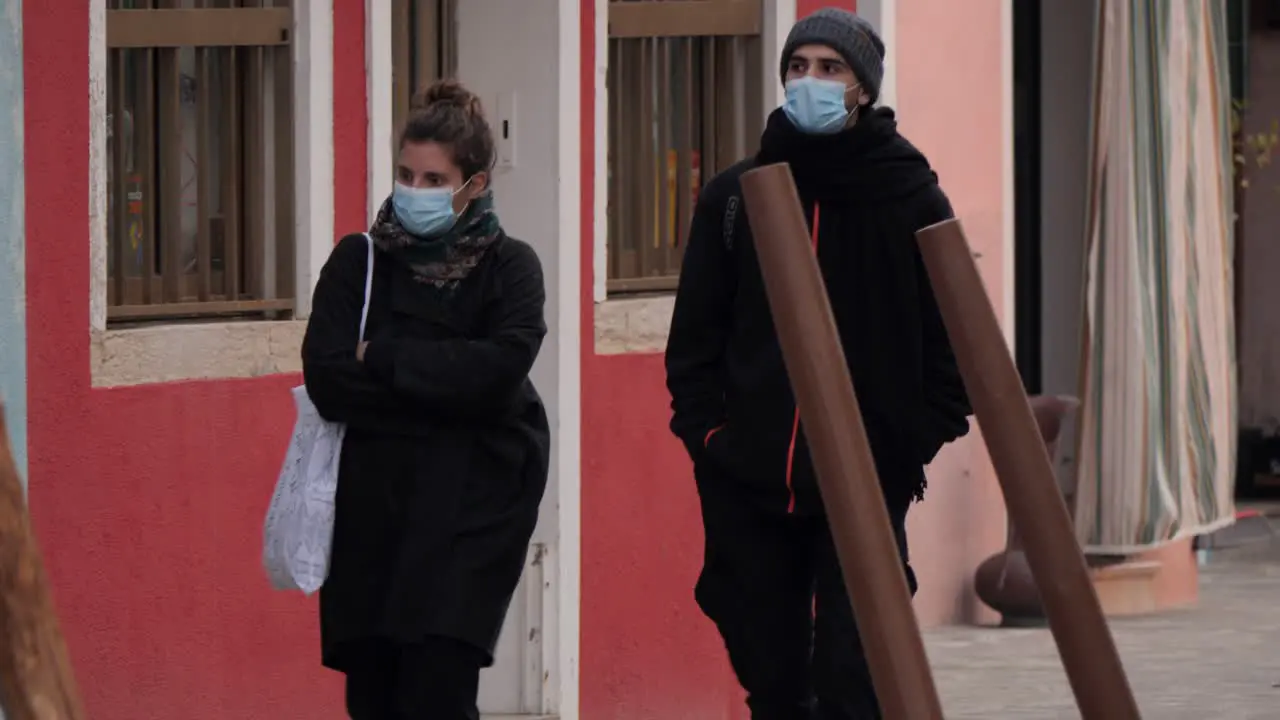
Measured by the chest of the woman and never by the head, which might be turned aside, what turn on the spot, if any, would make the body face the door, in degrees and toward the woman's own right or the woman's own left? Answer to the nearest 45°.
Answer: approximately 135° to the woman's own right

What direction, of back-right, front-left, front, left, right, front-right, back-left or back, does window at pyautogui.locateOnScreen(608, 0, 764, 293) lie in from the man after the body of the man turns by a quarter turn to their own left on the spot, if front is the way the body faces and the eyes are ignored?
left

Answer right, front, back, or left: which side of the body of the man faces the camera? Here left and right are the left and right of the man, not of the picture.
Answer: front

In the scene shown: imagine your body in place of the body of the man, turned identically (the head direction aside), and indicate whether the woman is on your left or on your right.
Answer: on your right

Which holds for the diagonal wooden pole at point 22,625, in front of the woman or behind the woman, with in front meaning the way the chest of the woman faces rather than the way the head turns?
in front

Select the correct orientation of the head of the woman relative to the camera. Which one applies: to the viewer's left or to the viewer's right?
to the viewer's left

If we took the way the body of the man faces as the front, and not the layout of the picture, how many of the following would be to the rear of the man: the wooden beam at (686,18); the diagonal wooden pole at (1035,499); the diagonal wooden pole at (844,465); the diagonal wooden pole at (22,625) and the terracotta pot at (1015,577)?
2

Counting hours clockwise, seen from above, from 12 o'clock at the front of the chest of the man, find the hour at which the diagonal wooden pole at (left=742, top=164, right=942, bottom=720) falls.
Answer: The diagonal wooden pole is roughly at 12 o'clock from the man.

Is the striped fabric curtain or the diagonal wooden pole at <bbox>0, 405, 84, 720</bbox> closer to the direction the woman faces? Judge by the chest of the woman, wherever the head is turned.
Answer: the diagonal wooden pole

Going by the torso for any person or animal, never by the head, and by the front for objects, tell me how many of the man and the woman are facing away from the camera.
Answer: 0

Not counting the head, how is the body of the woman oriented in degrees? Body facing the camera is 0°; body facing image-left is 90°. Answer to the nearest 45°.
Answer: approximately 45°

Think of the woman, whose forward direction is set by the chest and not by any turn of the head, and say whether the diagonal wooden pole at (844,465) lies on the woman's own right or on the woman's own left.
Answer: on the woman's own left

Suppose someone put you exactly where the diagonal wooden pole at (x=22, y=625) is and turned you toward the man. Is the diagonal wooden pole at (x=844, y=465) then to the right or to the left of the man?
right

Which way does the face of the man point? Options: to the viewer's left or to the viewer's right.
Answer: to the viewer's left
